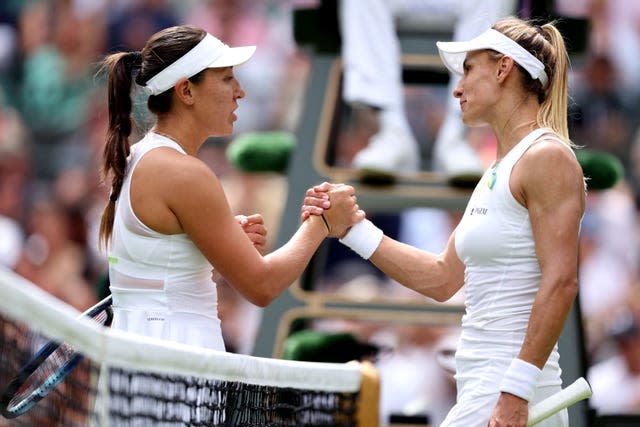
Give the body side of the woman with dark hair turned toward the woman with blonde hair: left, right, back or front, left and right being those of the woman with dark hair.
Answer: front

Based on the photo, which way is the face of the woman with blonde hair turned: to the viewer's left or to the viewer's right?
to the viewer's left

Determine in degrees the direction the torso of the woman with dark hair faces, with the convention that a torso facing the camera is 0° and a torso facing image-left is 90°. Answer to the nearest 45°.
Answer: approximately 270°

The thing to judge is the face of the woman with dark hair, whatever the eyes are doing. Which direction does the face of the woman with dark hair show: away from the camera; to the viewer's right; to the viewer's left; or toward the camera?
to the viewer's right
